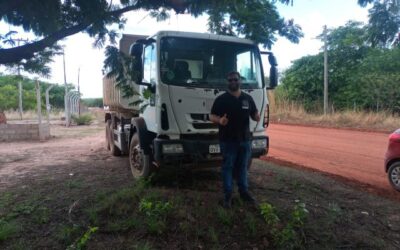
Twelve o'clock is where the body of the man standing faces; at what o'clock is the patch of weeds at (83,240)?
The patch of weeds is roughly at 2 o'clock from the man standing.

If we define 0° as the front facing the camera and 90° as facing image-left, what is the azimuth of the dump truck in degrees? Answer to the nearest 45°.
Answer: approximately 315°

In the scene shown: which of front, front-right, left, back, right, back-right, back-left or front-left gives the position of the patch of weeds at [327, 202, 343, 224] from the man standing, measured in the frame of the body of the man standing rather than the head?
left

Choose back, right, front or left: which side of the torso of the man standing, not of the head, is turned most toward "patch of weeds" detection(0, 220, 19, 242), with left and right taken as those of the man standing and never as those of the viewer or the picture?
right

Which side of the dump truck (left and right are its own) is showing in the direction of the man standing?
front

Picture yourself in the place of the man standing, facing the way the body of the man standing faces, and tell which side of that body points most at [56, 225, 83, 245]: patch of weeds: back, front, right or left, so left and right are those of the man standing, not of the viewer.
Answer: right

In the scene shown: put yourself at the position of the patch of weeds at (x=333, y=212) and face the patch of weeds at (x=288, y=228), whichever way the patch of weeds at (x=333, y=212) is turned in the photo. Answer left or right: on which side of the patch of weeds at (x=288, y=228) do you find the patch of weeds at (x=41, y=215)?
right

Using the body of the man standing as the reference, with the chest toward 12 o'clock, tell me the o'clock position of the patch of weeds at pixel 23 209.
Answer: The patch of weeds is roughly at 3 o'clock from the man standing.

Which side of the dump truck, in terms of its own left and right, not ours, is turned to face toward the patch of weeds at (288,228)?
front

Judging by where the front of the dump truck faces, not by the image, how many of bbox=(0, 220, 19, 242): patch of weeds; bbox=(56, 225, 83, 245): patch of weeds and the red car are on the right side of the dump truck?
2

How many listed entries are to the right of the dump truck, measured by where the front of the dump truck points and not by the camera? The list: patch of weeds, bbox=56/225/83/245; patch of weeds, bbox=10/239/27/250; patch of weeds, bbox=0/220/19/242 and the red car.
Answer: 3

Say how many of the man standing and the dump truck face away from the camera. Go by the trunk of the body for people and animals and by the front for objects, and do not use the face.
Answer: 0

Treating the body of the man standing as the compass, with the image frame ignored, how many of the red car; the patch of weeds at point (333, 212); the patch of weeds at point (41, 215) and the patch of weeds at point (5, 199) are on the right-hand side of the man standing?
2

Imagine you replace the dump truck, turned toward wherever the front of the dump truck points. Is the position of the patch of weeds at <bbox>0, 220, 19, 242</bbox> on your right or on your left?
on your right
